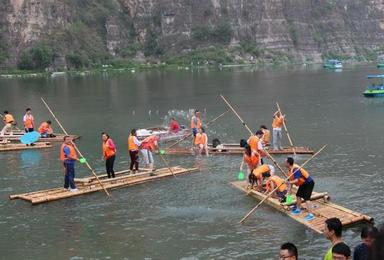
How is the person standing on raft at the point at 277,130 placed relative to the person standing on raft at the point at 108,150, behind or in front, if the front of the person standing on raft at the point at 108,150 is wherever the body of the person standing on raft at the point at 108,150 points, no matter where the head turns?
behind

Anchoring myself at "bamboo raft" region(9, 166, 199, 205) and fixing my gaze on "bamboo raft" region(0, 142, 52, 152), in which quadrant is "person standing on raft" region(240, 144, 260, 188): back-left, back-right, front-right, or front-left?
back-right

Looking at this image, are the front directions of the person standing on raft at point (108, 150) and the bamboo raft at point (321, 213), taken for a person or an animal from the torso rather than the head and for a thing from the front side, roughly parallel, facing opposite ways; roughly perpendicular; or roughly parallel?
roughly perpendicular

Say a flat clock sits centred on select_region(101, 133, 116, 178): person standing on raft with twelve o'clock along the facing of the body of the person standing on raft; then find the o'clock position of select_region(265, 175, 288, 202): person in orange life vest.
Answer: The person in orange life vest is roughly at 9 o'clock from the person standing on raft.

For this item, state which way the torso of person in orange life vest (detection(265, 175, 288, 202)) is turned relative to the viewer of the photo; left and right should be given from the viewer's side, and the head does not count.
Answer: facing to the left of the viewer

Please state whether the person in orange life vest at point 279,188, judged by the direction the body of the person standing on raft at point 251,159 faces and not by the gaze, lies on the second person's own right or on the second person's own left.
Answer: on the second person's own left

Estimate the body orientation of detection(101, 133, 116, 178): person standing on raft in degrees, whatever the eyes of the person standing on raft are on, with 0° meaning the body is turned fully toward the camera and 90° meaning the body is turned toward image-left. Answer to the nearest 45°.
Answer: approximately 45°
